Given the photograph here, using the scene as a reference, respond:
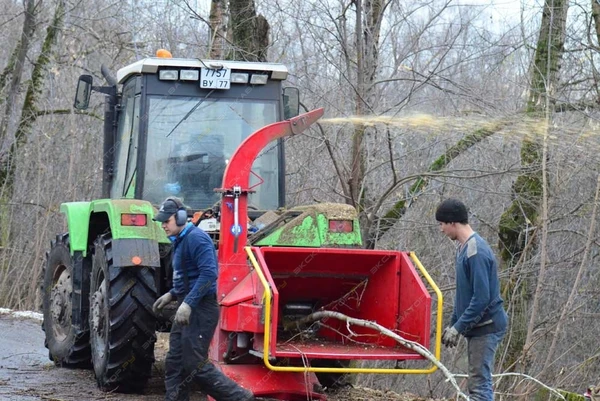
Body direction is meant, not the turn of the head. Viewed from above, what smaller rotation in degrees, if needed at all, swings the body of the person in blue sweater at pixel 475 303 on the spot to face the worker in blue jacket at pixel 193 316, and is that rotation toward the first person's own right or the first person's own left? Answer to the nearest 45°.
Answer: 0° — they already face them

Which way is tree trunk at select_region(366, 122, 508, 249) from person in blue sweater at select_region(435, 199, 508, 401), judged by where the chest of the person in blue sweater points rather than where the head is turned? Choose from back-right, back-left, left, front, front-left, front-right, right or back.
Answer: right

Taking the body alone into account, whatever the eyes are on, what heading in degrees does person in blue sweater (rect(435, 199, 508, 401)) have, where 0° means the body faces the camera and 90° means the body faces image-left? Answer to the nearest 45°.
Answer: approximately 90°

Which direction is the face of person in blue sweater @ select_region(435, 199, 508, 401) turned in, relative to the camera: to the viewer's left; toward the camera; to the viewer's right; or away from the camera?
to the viewer's left
